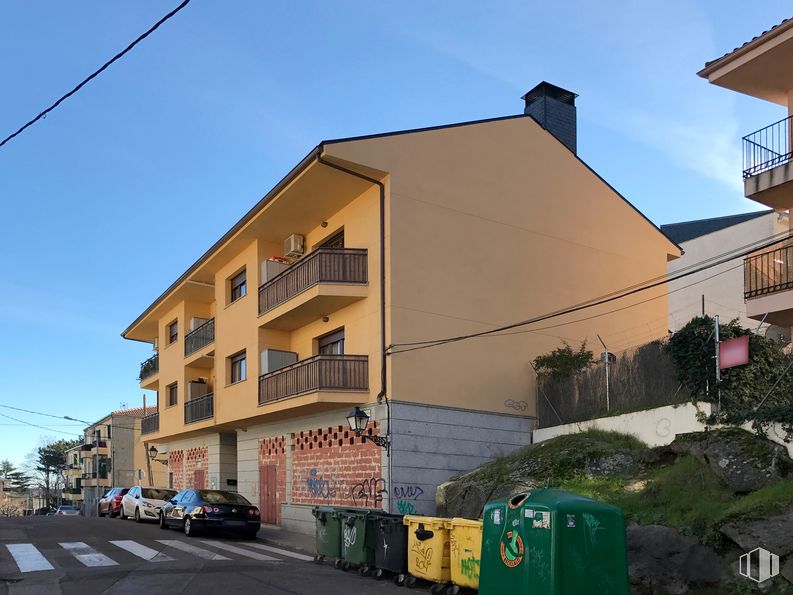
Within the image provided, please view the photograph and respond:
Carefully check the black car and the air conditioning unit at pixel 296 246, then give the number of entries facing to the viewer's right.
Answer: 0

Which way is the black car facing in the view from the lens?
facing away from the viewer and to the left of the viewer

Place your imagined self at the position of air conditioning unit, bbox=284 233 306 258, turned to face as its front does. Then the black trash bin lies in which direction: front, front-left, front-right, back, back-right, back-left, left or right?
front-left

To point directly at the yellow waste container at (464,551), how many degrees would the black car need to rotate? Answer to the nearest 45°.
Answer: approximately 135° to its left

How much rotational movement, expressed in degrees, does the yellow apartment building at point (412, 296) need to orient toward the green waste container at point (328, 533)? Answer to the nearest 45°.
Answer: approximately 45° to its left

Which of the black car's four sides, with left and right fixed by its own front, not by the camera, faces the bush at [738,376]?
back

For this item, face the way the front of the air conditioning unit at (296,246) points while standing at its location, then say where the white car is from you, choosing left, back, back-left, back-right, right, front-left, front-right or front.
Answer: right

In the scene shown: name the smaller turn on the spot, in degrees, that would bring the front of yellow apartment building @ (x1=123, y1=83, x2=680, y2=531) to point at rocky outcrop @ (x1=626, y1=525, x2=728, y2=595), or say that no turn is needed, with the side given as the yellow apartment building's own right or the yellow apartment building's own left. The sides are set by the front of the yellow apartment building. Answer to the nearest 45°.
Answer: approximately 45° to the yellow apartment building's own left

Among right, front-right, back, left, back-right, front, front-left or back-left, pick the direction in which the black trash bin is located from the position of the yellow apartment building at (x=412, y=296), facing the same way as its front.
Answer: front-left

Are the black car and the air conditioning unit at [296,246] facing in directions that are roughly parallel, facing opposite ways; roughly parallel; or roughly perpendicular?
roughly perpendicular

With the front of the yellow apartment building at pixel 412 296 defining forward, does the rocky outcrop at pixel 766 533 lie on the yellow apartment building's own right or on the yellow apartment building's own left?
on the yellow apartment building's own left

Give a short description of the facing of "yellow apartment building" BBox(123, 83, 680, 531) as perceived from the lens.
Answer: facing the viewer and to the left of the viewer

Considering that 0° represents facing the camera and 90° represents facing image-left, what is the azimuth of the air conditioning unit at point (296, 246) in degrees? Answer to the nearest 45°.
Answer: approximately 45°

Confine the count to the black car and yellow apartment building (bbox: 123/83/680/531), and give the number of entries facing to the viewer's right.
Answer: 0

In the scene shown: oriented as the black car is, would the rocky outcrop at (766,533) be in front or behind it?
behind
